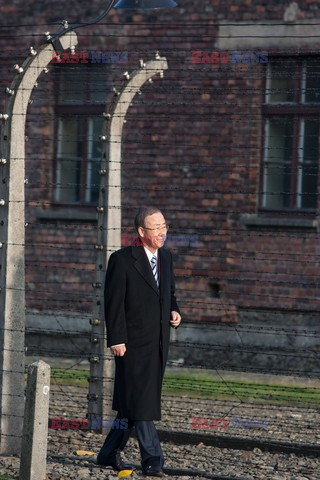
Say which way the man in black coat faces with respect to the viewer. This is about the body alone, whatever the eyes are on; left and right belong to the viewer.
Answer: facing the viewer and to the right of the viewer

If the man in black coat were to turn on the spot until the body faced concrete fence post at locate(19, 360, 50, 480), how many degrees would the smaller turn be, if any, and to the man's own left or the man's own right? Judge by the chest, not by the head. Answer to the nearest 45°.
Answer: approximately 90° to the man's own right

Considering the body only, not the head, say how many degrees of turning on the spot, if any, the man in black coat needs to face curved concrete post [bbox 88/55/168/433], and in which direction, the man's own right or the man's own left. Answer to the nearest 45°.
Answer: approximately 135° to the man's own left

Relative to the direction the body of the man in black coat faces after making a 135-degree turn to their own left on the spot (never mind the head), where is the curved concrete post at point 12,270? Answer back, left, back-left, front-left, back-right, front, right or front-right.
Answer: front-left

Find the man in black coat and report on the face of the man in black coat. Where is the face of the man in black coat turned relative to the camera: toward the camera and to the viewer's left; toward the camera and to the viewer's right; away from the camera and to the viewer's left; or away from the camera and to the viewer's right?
toward the camera and to the viewer's right
